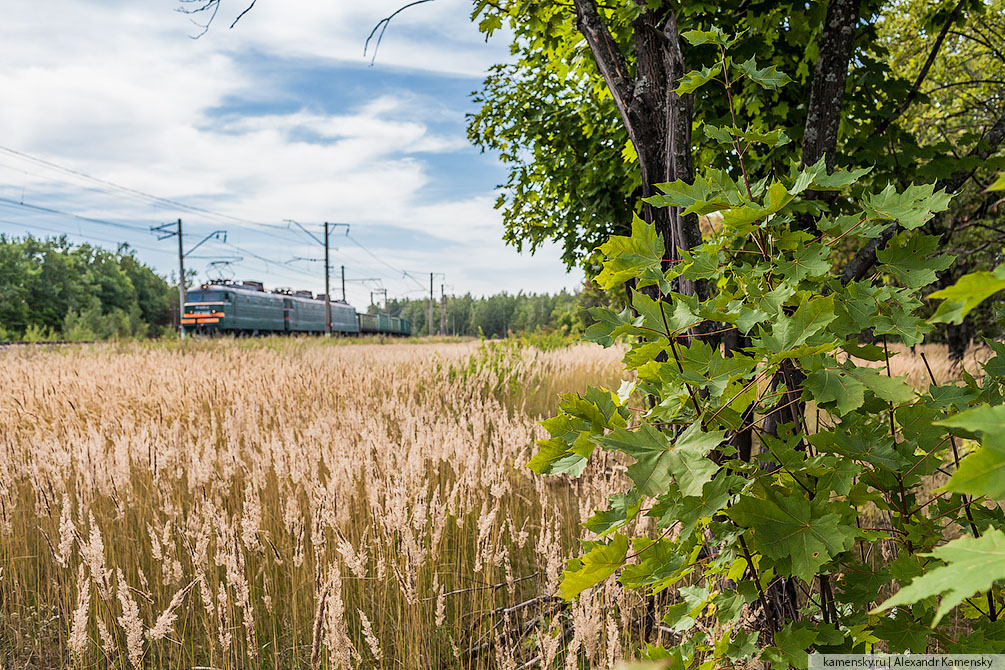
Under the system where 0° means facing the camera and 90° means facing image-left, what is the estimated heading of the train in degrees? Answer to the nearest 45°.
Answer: approximately 45°
